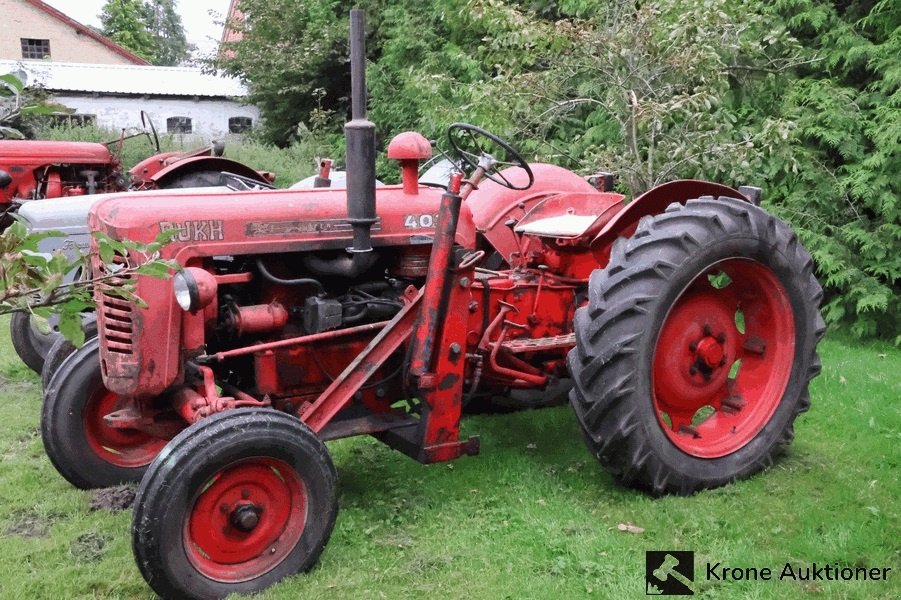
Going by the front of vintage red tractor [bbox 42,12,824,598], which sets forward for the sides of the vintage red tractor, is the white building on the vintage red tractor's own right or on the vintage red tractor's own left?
on the vintage red tractor's own right

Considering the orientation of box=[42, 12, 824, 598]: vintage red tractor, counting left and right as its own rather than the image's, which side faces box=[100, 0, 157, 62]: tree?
right

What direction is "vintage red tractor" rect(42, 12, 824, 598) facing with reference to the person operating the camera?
facing the viewer and to the left of the viewer

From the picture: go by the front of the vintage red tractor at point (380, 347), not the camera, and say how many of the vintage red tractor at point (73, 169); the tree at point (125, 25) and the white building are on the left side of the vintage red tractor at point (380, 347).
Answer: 0

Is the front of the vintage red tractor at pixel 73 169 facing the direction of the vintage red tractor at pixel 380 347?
no

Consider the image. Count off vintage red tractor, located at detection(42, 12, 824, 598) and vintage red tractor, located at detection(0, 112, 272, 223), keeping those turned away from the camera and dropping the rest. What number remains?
0

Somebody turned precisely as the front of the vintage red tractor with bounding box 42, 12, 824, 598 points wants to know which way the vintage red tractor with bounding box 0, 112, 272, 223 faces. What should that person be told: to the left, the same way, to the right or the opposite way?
the same way

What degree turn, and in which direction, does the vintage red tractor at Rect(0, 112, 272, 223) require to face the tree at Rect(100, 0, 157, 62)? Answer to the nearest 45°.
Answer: approximately 135° to its right

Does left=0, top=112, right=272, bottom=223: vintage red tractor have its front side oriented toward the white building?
no

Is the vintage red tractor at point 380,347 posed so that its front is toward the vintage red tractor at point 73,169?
no
